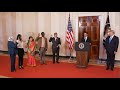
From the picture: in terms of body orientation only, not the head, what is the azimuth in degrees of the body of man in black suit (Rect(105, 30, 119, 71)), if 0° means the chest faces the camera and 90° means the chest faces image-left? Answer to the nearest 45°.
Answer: approximately 45°

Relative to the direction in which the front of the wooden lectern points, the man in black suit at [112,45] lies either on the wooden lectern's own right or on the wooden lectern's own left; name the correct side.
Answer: on the wooden lectern's own left

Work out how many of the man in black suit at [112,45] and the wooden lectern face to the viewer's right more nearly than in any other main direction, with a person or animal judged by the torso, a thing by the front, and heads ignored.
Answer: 0

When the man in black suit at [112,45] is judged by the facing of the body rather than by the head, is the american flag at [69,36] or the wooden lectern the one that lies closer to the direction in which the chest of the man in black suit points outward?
the wooden lectern

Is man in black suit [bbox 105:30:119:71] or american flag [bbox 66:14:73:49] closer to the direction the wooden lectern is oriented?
the man in black suit

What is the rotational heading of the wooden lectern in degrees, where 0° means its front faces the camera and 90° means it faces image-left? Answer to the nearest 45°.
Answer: approximately 0°

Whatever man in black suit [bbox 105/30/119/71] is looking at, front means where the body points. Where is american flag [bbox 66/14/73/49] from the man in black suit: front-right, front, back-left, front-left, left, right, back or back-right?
right

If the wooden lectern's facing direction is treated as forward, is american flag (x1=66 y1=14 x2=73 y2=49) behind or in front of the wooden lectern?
behind

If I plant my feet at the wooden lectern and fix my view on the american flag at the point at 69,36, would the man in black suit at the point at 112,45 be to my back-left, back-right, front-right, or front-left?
back-right

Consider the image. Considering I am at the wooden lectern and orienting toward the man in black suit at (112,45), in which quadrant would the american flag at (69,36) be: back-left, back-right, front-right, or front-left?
back-left
